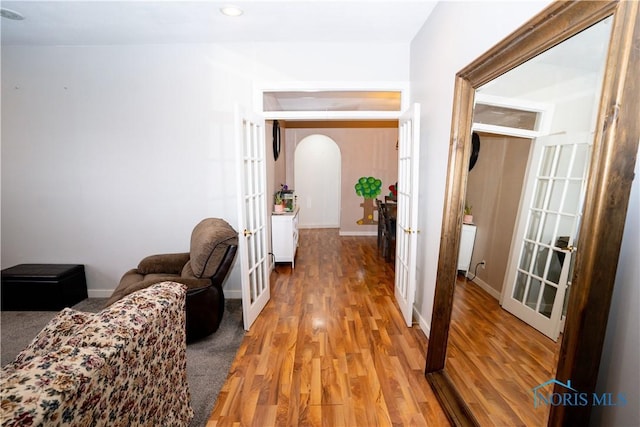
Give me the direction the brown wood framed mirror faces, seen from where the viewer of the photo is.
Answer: facing the viewer and to the left of the viewer

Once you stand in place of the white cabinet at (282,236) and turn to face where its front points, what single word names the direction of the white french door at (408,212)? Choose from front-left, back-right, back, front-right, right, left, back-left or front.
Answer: front-right

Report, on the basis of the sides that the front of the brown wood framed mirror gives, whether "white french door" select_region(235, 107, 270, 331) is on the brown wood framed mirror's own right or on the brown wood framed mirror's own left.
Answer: on the brown wood framed mirror's own right

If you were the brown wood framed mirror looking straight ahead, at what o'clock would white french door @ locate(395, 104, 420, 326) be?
The white french door is roughly at 3 o'clock from the brown wood framed mirror.

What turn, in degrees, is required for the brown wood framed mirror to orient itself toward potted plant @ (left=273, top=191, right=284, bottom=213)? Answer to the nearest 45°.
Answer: approximately 90° to its right

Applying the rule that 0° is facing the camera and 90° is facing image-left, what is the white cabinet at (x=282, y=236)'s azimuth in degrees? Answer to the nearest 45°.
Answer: approximately 270°

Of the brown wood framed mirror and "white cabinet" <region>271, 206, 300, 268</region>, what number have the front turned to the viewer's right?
1

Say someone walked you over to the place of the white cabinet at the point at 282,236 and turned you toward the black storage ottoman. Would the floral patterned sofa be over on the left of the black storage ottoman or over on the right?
left

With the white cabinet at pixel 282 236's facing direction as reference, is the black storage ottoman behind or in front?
behind

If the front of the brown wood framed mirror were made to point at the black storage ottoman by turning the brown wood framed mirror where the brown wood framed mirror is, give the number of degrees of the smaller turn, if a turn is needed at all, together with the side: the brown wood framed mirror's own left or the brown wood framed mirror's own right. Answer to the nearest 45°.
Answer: approximately 45° to the brown wood framed mirror's own right

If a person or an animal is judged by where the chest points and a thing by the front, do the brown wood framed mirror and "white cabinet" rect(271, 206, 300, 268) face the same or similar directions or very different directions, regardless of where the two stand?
very different directions

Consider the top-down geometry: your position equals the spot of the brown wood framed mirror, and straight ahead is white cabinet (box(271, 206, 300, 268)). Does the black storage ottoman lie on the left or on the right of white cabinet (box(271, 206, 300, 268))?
left
